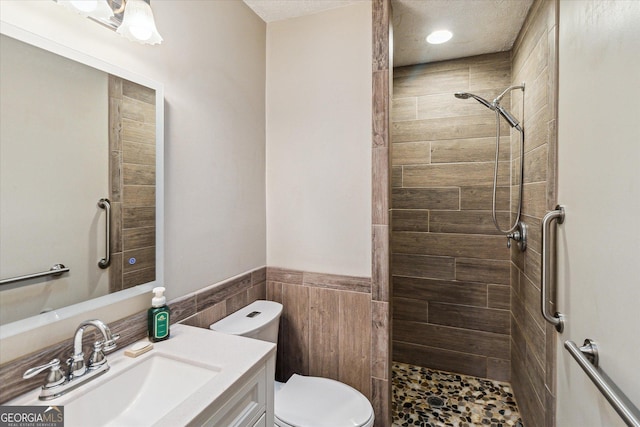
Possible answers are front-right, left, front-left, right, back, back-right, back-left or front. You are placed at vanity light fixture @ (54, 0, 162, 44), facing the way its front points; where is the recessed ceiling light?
front-left

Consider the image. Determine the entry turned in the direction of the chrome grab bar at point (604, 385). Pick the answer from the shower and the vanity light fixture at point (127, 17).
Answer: the vanity light fixture

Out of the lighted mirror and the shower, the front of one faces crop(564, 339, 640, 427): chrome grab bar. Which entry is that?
the lighted mirror

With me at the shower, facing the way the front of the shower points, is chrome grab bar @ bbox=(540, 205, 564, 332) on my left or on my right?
on my left
